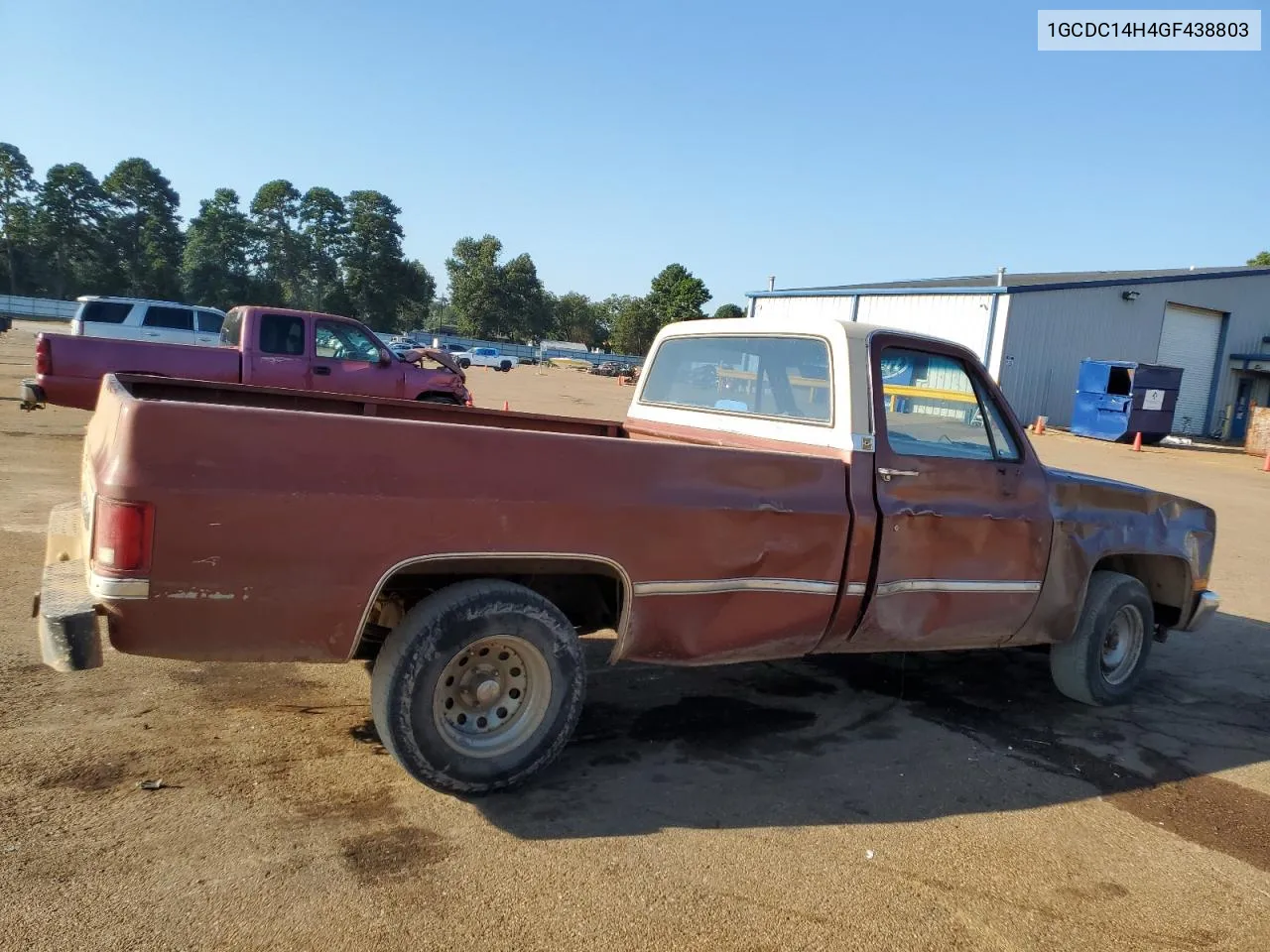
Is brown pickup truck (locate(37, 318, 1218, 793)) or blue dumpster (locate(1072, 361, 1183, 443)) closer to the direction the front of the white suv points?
the blue dumpster

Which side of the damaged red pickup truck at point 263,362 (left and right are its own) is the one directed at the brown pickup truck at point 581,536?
right

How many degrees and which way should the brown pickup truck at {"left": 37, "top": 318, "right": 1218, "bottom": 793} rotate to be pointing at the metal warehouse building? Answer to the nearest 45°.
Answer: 0° — it already faces it

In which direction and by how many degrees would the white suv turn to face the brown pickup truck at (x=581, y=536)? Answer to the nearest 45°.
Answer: approximately 90° to its right

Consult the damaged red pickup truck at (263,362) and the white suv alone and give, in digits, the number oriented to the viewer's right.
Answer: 2

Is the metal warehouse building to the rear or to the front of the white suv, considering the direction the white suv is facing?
to the front

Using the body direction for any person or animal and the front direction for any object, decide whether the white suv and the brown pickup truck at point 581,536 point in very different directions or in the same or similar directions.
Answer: same or similar directions

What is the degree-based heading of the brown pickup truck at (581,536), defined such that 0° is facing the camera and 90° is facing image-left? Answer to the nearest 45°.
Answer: approximately 225°

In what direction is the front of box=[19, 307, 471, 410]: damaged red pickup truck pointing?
to the viewer's right

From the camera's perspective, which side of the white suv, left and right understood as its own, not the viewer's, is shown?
right

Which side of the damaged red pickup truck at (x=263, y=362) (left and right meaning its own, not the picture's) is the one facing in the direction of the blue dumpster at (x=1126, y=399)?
front

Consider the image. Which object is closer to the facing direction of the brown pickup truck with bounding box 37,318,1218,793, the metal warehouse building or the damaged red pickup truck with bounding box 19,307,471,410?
the metal warehouse building

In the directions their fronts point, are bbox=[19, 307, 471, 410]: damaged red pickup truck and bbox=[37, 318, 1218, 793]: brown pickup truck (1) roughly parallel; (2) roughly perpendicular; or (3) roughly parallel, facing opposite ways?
roughly parallel

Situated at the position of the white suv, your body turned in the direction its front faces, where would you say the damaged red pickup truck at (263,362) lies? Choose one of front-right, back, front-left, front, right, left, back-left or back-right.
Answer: right

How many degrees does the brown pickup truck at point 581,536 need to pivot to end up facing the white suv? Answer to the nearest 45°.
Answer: approximately 90° to its left

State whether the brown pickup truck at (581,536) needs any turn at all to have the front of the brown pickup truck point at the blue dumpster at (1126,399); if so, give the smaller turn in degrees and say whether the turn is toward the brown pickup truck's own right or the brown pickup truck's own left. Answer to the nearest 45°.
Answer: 0° — it already faces it

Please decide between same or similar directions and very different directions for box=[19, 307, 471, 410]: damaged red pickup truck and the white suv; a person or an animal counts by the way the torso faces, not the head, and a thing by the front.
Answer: same or similar directions
